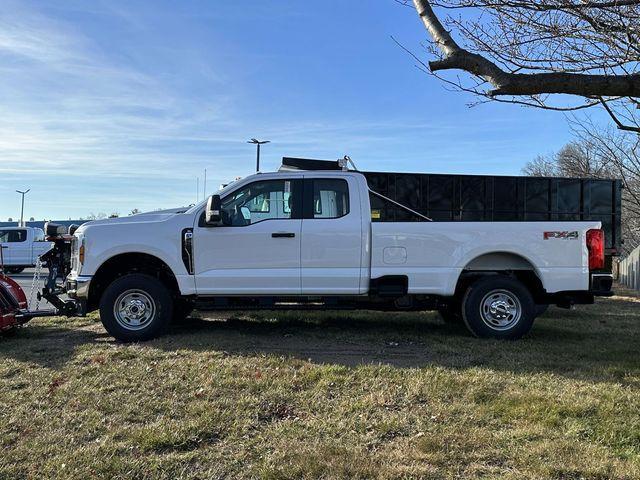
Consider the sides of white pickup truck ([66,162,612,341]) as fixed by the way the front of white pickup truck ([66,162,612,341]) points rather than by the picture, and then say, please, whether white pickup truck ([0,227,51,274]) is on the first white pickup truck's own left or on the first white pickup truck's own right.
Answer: on the first white pickup truck's own right

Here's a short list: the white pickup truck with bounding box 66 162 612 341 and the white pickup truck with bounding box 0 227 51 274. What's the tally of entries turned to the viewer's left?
2

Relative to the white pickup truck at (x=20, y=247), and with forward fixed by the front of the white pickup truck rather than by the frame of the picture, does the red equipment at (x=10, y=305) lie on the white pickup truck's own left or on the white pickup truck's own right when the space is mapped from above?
on the white pickup truck's own left

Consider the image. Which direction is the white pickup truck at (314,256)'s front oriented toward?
to the viewer's left

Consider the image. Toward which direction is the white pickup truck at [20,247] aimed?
to the viewer's left

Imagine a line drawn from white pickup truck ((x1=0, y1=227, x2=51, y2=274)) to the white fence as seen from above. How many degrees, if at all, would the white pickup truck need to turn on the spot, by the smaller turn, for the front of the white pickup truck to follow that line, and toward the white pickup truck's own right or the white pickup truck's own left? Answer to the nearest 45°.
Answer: approximately 135° to the white pickup truck's own left

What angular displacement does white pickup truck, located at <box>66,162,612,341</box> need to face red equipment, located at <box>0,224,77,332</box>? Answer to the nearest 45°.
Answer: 0° — it already faces it

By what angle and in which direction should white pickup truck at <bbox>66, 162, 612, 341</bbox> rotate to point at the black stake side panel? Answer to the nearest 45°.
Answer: approximately 135° to its right

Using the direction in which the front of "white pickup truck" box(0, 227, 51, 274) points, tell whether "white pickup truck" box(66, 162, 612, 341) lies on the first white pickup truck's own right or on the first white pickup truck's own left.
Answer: on the first white pickup truck's own left
